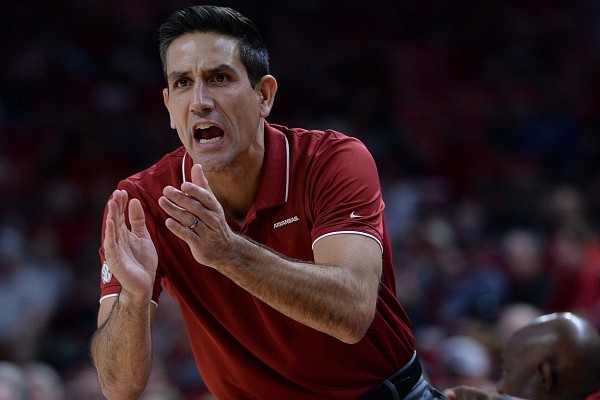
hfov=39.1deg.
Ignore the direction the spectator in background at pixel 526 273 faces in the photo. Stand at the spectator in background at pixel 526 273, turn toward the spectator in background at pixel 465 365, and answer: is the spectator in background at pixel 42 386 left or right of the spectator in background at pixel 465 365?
right

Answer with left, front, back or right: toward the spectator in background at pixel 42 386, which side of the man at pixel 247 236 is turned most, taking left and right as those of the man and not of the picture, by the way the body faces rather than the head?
right

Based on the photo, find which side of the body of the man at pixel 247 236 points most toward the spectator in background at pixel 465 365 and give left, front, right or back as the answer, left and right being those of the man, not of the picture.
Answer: back

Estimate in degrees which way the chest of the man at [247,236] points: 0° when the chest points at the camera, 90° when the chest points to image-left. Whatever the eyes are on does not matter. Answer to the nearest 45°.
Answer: approximately 45°

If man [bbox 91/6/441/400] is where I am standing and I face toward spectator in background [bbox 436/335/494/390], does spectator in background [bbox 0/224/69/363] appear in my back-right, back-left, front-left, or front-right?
front-left

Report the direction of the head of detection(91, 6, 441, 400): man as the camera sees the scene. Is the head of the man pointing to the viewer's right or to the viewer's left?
to the viewer's left

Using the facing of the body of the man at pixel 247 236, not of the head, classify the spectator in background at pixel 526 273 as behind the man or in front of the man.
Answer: behind

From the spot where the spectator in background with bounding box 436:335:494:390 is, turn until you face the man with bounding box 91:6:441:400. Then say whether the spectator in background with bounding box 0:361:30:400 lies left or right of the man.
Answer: right

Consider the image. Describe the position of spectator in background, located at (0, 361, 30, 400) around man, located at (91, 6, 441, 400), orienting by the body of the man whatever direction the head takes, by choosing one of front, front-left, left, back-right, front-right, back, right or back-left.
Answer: right
